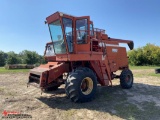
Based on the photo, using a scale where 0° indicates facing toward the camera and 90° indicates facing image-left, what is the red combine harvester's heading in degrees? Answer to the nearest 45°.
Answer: approximately 45°
